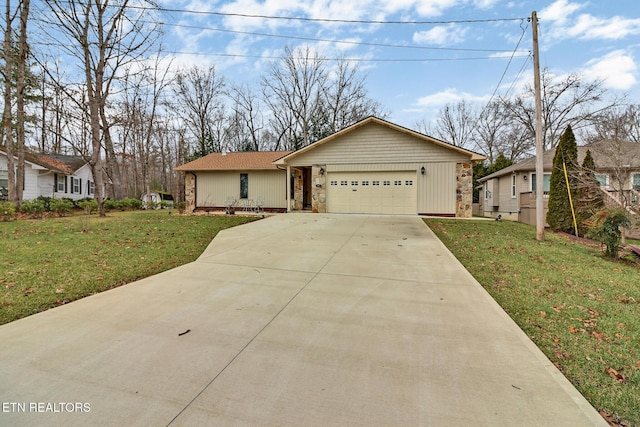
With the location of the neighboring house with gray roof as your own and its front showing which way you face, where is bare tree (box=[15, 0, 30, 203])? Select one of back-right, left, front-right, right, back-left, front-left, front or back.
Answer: front-right

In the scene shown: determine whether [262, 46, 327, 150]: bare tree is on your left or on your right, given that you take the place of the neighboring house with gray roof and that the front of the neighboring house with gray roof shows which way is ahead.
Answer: on your right

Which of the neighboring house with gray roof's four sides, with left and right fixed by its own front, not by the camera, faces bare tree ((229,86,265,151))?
right

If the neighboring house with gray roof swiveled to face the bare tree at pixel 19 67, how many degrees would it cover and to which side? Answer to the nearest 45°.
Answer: approximately 45° to its right

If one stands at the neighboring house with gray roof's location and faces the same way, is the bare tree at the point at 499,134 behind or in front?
behind

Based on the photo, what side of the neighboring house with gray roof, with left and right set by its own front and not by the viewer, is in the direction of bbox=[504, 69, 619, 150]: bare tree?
back

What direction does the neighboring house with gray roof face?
toward the camera

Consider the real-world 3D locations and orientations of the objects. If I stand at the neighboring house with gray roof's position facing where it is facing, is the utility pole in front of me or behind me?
in front

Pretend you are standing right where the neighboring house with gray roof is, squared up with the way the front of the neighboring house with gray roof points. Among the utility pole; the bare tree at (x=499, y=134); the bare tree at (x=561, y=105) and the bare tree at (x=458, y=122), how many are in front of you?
1
